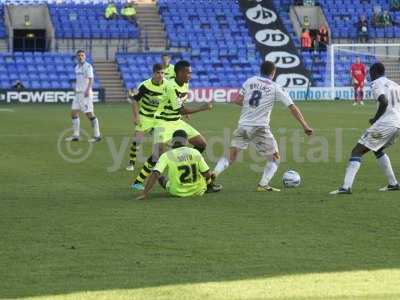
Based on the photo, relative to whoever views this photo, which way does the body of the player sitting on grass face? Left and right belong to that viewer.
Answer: facing away from the viewer

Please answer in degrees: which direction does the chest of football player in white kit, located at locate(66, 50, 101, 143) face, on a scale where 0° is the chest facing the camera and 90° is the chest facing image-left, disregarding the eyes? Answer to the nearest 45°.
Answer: approximately 45°

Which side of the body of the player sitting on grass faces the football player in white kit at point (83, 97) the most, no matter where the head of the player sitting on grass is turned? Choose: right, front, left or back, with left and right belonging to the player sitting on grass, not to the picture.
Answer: front

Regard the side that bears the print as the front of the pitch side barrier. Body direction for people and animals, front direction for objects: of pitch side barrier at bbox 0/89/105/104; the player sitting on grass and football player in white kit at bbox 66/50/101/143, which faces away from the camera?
the player sitting on grass

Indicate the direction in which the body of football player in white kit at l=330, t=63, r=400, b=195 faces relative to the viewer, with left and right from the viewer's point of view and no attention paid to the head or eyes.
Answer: facing away from the viewer and to the left of the viewer

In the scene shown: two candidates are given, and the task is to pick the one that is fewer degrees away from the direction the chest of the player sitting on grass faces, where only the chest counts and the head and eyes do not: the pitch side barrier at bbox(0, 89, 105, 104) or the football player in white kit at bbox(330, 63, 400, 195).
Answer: the pitch side barrier

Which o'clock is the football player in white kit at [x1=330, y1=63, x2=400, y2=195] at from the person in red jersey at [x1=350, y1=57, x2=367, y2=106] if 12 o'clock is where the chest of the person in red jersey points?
The football player in white kit is roughly at 12 o'clock from the person in red jersey.

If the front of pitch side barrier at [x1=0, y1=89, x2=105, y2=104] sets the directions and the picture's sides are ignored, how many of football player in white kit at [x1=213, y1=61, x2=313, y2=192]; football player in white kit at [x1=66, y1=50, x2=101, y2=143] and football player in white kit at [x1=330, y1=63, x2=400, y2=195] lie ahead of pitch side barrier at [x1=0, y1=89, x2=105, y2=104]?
3

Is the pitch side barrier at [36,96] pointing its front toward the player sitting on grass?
yes

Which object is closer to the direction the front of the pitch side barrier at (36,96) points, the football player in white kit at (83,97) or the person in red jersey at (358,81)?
the football player in white kit

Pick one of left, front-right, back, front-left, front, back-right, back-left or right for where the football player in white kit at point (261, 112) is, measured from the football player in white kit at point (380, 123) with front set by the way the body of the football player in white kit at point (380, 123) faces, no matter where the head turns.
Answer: front-left

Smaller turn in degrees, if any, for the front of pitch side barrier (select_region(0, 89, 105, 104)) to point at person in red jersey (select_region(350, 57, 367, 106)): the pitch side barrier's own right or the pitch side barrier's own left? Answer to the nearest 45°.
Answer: approximately 90° to the pitch side barrier's own left

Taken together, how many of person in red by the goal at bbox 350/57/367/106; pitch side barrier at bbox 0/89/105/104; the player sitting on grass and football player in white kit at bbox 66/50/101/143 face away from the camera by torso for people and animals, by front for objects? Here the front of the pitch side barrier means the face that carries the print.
1

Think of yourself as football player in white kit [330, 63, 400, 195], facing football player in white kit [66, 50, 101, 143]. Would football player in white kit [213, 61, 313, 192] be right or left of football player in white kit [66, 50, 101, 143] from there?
left

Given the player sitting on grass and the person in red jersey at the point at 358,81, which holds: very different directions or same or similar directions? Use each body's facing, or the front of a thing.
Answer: very different directions
